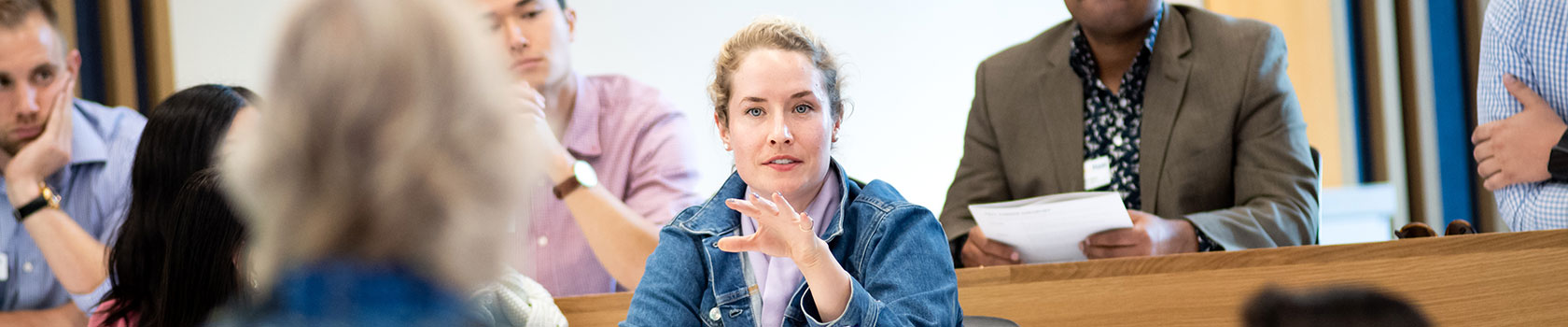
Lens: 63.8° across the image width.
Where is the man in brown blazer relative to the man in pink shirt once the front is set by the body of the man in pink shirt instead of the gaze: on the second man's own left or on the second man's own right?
on the second man's own left

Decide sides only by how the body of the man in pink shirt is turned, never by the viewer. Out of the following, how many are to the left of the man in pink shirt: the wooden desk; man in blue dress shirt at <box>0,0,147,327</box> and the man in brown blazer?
2

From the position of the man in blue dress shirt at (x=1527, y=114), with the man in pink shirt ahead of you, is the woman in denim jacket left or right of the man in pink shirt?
left

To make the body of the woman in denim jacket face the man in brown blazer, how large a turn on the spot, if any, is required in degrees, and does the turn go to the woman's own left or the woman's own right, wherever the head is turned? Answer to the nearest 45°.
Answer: approximately 135° to the woman's own left

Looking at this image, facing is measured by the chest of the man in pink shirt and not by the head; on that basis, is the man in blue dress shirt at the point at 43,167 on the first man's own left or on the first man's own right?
on the first man's own right

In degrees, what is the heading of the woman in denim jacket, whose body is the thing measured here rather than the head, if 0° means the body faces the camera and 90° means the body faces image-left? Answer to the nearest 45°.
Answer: approximately 0°

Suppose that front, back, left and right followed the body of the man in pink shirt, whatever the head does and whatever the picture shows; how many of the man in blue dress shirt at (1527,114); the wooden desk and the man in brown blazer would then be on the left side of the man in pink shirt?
3
